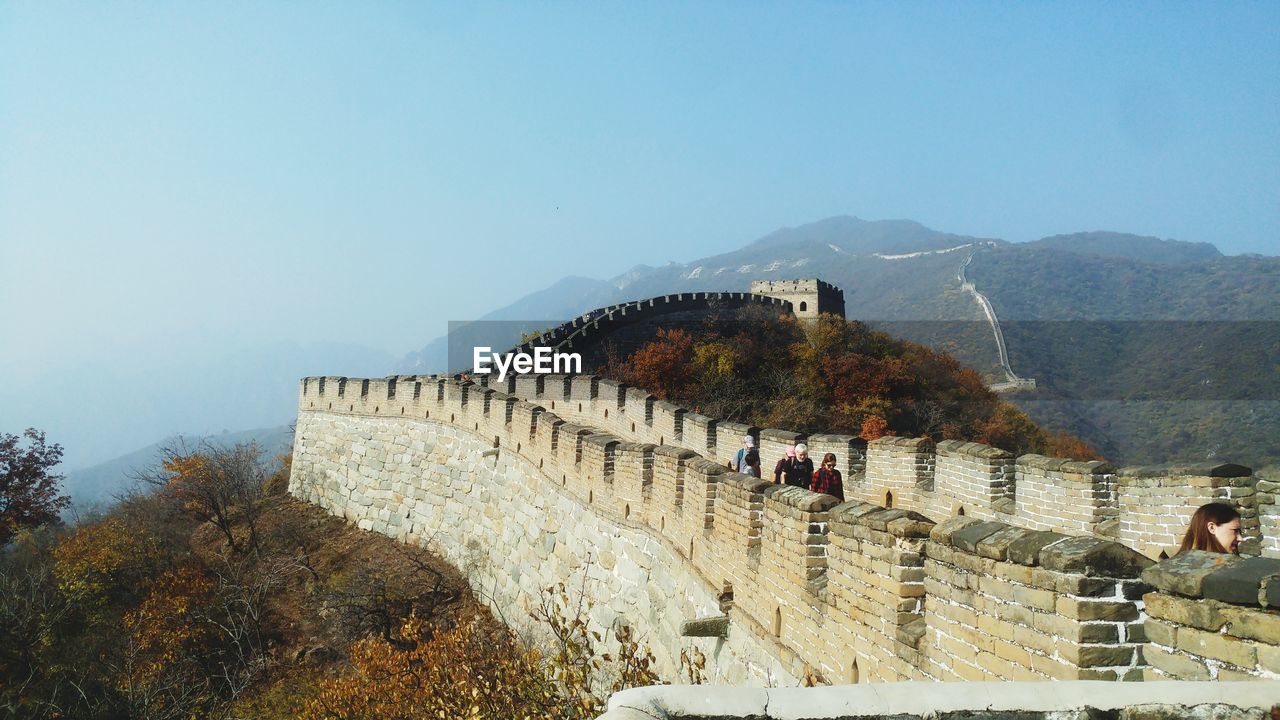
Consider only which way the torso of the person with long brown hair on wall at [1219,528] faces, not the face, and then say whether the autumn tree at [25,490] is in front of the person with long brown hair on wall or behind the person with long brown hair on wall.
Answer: behind

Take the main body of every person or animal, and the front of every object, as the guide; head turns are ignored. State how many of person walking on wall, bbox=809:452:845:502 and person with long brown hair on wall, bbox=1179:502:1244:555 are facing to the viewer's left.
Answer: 0

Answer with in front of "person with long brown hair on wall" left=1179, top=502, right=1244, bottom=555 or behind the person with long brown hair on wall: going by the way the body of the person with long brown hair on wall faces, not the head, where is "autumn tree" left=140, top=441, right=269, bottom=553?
behind
